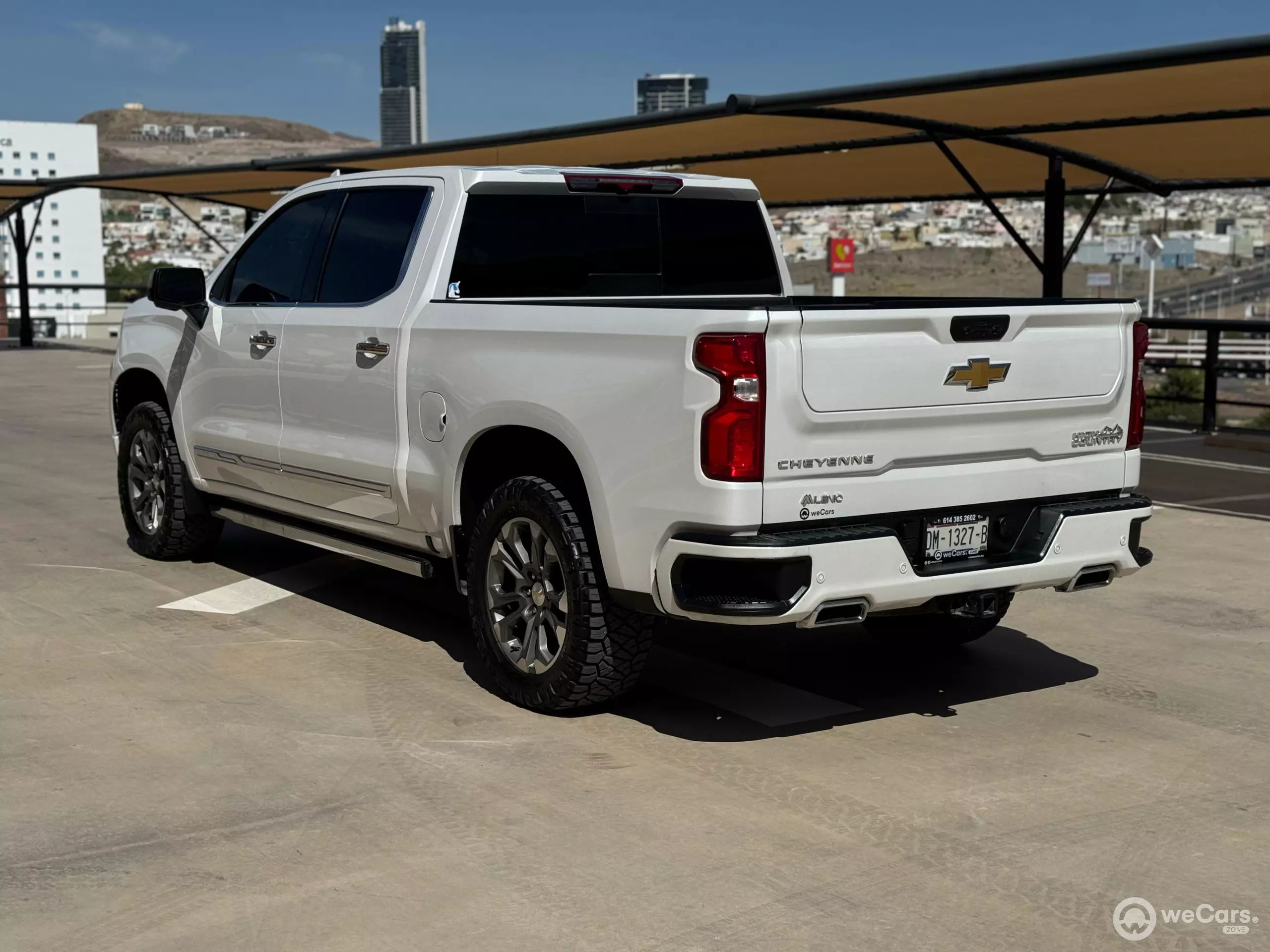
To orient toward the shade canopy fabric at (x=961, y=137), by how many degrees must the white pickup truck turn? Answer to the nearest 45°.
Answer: approximately 45° to its right

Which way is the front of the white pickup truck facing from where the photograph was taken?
facing away from the viewer and to the left of the viewer

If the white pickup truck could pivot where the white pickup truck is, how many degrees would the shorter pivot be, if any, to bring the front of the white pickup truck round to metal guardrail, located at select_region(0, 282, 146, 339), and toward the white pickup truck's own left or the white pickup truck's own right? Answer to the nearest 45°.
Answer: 0° — it already faces it

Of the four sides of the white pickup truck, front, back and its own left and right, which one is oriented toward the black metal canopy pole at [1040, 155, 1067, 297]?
right

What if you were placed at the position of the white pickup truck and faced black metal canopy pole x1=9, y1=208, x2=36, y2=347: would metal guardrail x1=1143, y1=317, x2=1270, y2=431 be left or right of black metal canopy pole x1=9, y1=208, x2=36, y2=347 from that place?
right

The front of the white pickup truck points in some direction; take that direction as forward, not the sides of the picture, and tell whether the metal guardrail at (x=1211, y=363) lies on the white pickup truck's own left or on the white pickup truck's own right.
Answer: on the white pickup truck's own right
